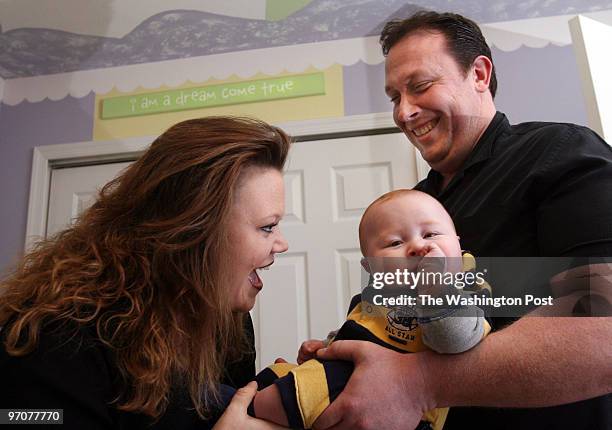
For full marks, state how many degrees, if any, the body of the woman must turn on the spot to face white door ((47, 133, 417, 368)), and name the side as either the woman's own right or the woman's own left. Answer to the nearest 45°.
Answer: approximately 45° to the woman's own left

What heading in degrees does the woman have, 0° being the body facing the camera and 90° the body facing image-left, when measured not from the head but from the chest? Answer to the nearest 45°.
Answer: approximately 270°

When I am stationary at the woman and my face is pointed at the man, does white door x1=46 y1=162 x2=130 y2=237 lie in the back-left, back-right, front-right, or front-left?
back-left

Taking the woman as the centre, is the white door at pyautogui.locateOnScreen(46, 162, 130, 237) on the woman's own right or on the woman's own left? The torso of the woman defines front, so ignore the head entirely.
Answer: on the woman's own left

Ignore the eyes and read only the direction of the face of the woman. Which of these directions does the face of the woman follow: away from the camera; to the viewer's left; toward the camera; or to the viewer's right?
to the viewer's right
